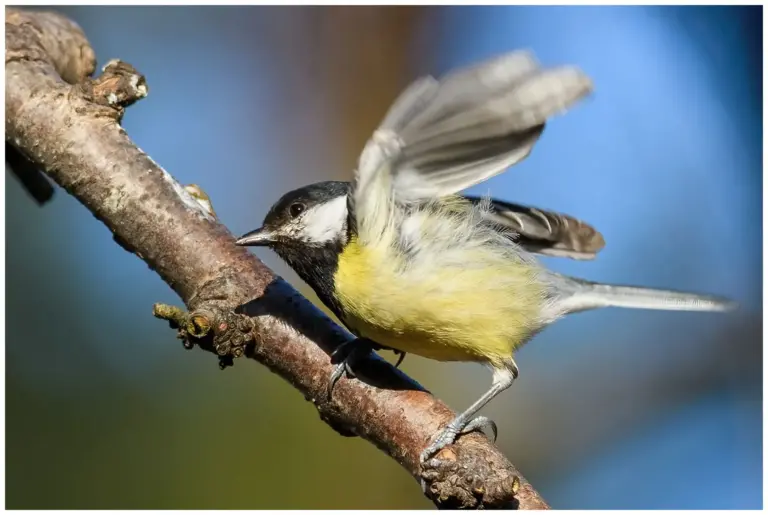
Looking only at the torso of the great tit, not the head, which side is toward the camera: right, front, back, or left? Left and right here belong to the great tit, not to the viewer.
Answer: left
